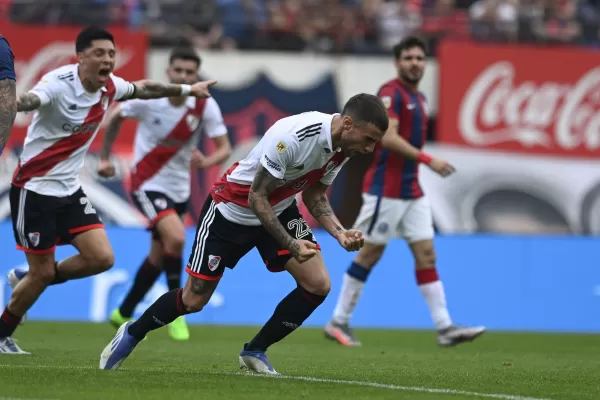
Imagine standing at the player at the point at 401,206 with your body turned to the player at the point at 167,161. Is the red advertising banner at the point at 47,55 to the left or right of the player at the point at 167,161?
right

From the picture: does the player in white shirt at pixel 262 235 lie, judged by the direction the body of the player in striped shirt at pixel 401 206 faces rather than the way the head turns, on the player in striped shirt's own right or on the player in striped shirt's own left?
on the player in striped shirt's own right

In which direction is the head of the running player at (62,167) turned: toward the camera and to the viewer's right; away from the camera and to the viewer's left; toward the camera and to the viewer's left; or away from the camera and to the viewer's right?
toward the camera and to the viewer's right

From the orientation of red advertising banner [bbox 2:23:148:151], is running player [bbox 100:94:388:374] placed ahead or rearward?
ahead

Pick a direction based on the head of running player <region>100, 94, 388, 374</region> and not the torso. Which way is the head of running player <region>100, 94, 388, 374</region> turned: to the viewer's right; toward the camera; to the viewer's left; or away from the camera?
to the viewer's right

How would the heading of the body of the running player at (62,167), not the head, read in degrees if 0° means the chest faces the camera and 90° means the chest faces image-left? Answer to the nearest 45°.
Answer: approximately 315°

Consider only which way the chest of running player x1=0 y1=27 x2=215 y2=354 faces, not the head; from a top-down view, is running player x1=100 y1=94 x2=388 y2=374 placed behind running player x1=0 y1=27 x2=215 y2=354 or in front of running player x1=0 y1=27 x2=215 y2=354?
in front
